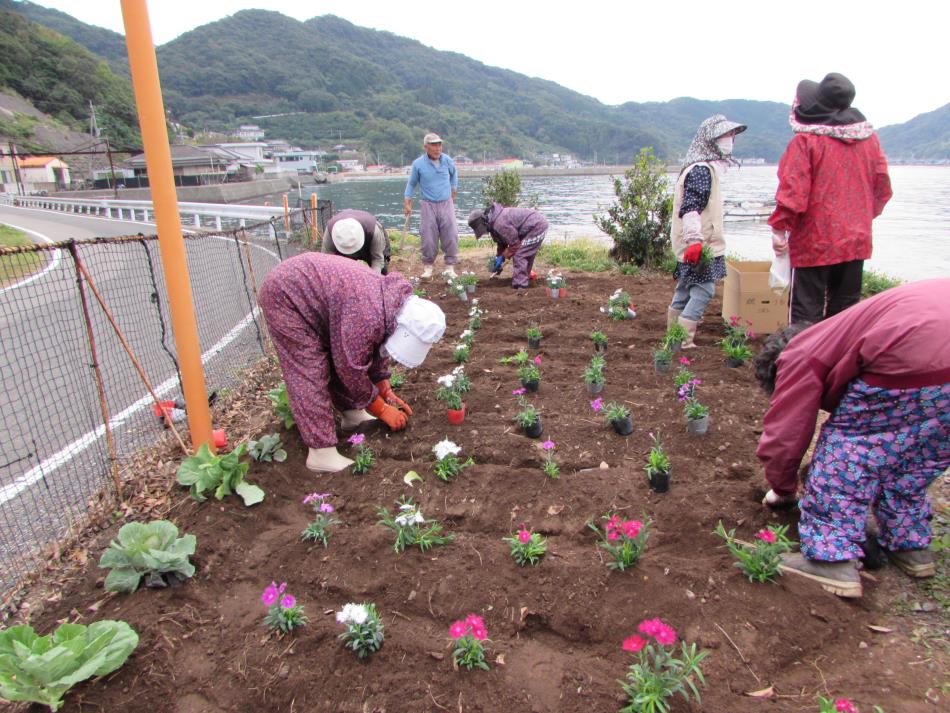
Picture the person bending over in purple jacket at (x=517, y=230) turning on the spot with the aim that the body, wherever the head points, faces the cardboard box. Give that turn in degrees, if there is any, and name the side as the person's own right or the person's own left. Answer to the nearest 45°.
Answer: approximately 135° to the person's own left

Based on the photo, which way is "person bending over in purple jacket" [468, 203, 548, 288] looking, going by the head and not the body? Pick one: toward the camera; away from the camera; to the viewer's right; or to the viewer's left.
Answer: to the viewer's left

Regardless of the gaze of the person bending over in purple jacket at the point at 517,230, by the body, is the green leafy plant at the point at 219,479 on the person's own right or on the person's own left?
on the person's own left

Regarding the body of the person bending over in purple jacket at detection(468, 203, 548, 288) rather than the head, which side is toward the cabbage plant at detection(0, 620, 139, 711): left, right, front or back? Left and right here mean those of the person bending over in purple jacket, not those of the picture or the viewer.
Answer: left

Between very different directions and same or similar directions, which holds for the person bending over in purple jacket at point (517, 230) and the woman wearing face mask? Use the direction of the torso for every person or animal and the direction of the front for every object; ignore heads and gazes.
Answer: very different directions

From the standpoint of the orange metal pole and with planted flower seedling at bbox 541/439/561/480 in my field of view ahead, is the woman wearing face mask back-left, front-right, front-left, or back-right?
front-left

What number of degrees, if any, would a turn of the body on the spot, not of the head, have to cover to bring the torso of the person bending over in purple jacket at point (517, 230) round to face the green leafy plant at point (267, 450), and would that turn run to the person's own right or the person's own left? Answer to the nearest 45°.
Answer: approximately 90° to the person's own left

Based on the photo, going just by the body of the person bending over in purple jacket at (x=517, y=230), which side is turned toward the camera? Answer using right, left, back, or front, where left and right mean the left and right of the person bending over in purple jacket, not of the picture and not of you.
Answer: left

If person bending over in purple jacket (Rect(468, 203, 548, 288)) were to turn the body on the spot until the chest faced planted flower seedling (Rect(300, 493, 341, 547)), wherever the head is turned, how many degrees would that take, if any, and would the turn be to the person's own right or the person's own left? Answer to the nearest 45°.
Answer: approximately 90° to the person's own left

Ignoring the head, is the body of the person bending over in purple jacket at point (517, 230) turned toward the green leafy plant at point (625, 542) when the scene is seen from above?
no

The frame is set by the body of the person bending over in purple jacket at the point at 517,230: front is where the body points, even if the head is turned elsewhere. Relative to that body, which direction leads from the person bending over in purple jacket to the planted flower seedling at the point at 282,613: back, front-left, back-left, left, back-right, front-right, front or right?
left

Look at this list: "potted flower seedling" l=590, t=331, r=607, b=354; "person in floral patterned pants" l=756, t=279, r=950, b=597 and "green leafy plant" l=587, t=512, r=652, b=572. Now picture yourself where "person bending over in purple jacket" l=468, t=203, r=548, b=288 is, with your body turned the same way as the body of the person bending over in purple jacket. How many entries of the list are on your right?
0
